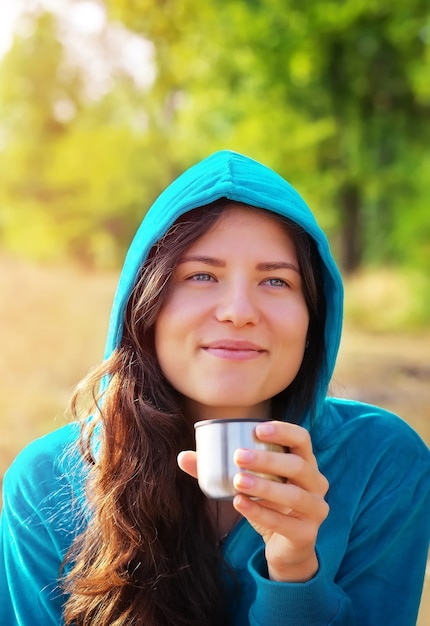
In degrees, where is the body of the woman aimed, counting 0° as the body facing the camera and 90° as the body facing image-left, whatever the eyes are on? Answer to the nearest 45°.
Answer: approximately 0°
